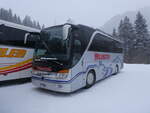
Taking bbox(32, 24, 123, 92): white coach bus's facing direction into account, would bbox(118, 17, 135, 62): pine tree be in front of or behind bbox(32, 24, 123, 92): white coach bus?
behind

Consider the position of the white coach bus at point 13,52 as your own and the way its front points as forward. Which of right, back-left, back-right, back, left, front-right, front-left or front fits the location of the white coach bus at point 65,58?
left

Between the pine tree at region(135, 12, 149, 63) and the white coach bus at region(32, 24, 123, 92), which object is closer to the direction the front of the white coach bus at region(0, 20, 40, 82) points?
the white coach bus

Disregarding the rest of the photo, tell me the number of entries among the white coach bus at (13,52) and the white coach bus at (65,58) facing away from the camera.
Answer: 0

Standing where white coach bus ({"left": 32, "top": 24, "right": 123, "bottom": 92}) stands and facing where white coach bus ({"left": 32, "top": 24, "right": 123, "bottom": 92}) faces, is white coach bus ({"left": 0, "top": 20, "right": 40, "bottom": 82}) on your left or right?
on your right

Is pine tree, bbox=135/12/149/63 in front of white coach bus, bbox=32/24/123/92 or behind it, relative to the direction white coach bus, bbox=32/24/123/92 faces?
behind

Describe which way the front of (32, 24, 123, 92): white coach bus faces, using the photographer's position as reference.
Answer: facing the viewer and to the left of the viewer
